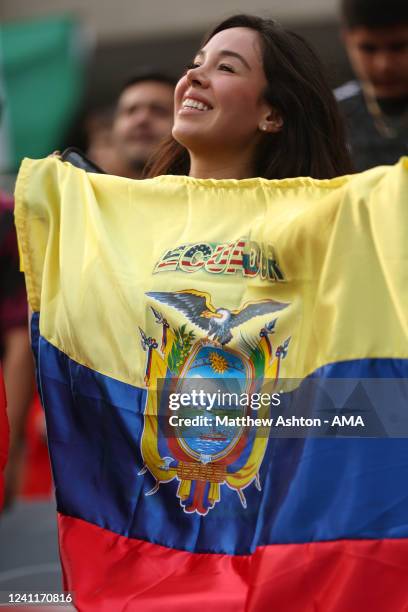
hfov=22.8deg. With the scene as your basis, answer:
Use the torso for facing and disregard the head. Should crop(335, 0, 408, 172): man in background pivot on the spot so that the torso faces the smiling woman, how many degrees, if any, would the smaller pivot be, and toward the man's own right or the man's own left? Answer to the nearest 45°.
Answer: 0° — they already face them

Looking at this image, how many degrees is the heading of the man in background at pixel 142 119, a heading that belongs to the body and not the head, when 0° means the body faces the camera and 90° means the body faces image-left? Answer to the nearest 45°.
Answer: approximately 0°

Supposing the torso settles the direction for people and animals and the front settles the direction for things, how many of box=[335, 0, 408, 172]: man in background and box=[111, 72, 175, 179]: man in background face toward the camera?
2

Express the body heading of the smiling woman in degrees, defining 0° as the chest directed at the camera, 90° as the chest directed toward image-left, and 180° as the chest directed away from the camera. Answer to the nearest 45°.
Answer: approximately 45°

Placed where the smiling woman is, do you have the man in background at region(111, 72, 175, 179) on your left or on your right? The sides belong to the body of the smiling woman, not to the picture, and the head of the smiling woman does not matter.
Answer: on your right

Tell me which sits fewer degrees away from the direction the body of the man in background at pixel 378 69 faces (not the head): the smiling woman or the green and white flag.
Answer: the smiling woman

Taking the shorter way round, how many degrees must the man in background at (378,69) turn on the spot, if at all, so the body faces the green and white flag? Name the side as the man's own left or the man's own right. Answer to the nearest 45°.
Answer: approximately 135° to the man's own right

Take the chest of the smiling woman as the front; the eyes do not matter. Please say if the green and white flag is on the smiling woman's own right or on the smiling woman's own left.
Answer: on the smiling woman's own right

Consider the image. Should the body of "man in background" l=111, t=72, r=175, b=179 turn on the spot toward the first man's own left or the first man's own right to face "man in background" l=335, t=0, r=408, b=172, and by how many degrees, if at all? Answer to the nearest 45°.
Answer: approximately 45° to the first man's own left
